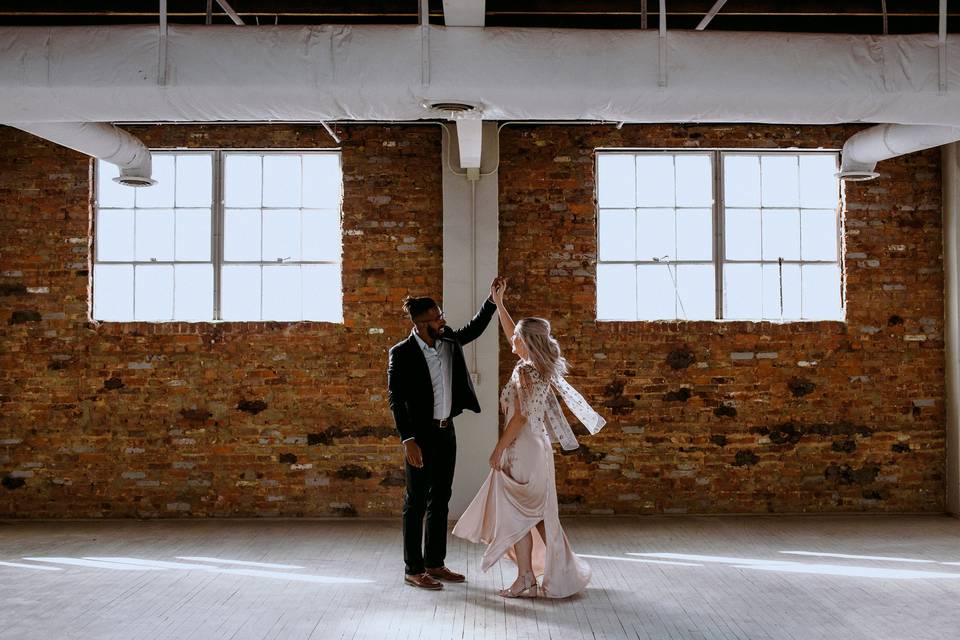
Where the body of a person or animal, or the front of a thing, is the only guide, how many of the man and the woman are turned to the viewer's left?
1

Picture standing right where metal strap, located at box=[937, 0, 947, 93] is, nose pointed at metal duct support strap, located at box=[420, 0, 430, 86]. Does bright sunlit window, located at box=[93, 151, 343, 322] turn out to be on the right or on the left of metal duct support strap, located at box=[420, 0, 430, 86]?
right

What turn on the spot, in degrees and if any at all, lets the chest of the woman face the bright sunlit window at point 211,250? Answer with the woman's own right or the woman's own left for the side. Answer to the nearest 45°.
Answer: approximately 45° to the woman's own right

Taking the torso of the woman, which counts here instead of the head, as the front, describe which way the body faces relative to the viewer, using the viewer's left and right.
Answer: facing to the left of the viewer

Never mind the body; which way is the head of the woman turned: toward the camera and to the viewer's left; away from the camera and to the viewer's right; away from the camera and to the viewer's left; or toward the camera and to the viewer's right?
away from the camera and to the viewer's left

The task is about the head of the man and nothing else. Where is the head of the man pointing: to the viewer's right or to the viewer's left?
to the viewer's right
